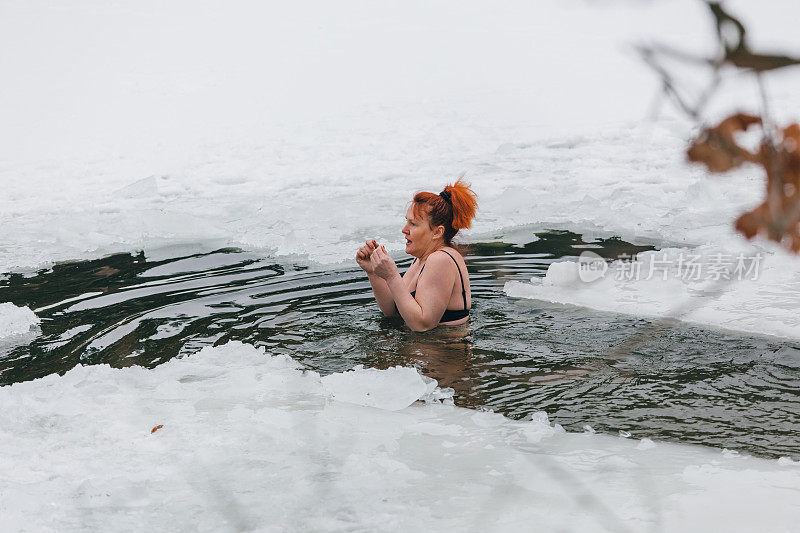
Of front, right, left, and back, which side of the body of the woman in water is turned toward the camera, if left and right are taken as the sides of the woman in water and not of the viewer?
left

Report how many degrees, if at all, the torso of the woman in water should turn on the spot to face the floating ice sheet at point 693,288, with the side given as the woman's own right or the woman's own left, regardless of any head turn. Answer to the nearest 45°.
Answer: approximately 135° to the woman's own right

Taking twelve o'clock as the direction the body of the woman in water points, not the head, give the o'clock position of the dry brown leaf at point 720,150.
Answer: The dry brown leaf is roughly at 9 o'clock from the woman in water.

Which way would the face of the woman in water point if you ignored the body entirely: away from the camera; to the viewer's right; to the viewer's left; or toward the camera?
to the viewer's left
